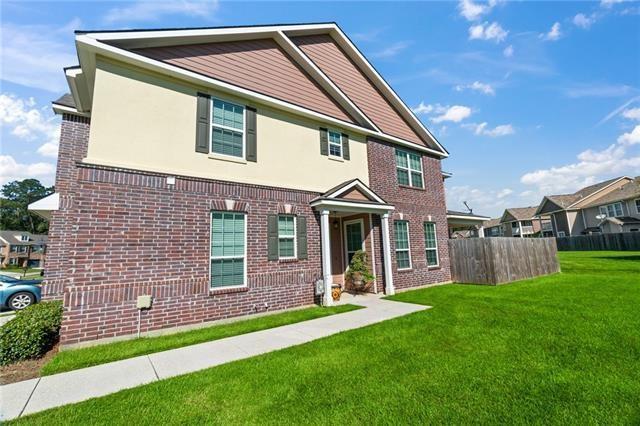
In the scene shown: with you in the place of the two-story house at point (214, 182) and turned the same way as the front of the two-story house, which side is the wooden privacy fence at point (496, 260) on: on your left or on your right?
on your left

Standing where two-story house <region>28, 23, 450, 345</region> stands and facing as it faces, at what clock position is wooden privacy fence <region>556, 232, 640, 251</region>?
The wooden privacy fence is roughly at 10 o'clock from the two-story house.

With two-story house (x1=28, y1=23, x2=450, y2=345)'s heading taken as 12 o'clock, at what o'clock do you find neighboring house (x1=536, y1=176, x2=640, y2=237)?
The neighboring house is roughly at 10 o'clock from the two-story house.

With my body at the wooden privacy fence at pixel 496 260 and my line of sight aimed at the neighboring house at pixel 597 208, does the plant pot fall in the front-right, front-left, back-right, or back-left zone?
back-left

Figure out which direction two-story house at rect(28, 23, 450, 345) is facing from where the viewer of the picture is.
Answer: facing the viewer and to the right of the viewer
